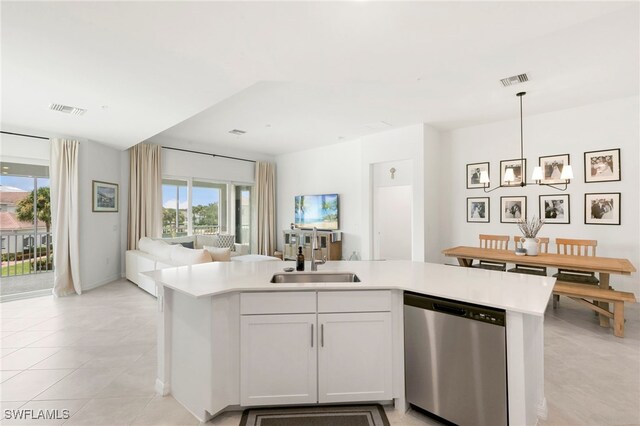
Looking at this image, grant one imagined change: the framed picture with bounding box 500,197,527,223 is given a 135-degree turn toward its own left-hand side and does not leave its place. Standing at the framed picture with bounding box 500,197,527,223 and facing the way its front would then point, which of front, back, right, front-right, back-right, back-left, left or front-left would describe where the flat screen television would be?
back-left

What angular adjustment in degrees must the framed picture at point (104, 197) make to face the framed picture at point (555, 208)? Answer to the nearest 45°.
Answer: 0° — it already faces it

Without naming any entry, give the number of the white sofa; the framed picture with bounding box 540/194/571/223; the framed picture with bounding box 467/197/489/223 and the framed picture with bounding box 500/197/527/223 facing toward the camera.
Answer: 3

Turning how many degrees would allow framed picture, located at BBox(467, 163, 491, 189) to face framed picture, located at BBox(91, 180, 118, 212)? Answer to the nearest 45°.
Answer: approximately 45° to its right

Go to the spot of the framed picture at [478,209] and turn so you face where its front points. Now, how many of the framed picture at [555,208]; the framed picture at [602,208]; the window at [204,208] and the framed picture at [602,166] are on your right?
1

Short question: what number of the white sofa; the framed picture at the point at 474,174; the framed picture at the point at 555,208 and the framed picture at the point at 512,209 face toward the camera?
3

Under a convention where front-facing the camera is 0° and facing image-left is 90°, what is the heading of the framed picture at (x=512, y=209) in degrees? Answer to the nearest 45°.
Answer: approximately 0°

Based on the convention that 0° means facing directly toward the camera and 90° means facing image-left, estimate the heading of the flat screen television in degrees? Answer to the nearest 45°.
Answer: approximately 45°

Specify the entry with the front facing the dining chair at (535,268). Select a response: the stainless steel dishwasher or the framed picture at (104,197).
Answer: the framed picture

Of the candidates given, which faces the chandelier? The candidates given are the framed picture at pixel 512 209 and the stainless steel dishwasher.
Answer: the framed picture

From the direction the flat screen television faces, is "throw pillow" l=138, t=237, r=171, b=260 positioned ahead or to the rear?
ahead

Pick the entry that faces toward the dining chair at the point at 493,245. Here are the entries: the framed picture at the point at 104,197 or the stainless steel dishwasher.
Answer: the framed picture

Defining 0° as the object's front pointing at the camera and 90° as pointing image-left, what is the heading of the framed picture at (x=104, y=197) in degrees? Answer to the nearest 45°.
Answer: approximately 315°
